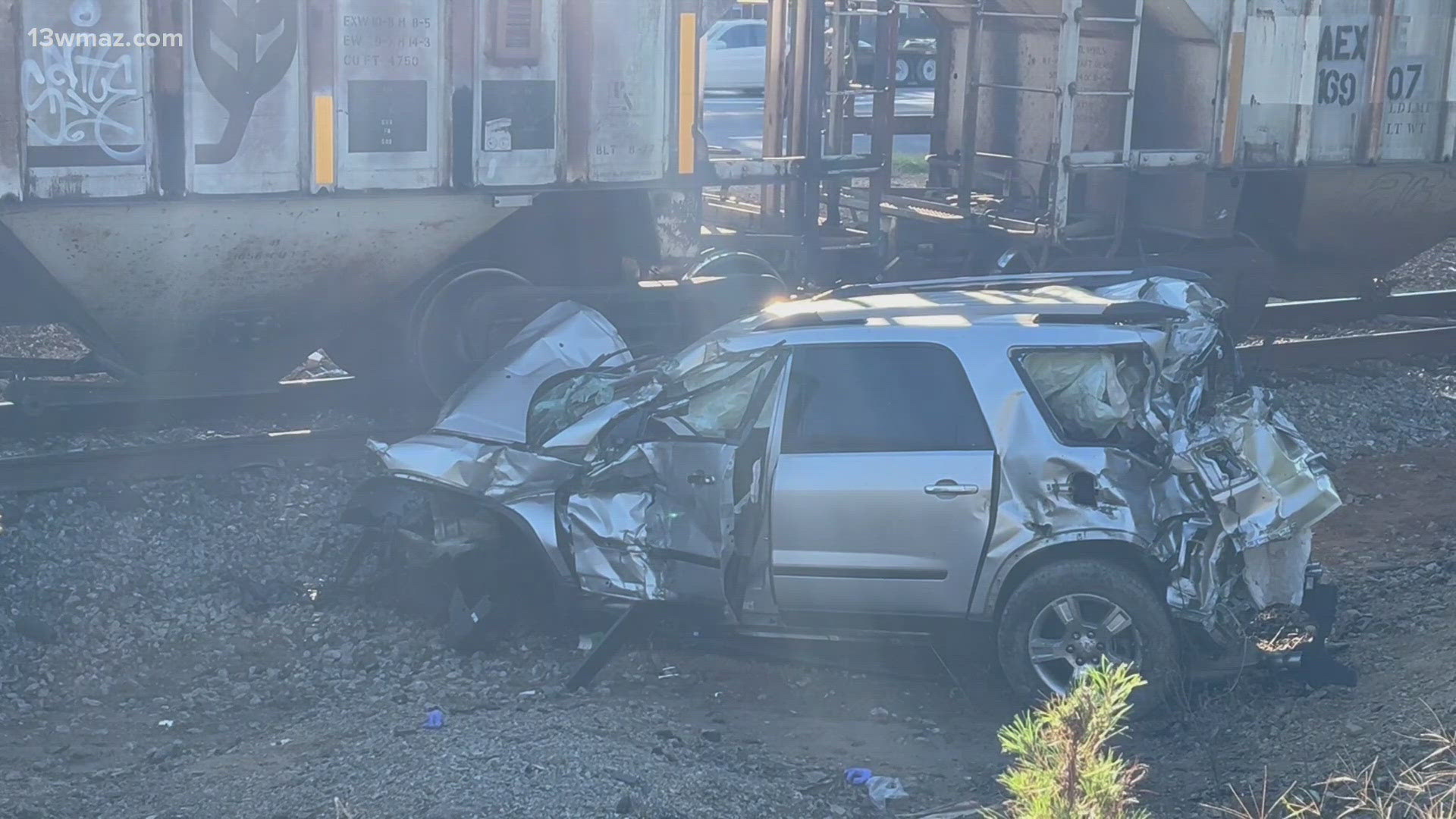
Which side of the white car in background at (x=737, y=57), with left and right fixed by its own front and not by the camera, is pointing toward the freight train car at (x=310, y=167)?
left

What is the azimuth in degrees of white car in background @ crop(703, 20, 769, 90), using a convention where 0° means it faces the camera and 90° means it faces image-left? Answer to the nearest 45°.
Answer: approximately 90°

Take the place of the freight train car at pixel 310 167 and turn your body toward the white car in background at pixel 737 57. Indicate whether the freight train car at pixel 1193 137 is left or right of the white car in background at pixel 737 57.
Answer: right

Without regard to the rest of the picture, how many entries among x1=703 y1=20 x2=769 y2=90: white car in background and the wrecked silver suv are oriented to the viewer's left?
2

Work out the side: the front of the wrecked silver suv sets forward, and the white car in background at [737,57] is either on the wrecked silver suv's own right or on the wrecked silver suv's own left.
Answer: on the wrecked silver suv's own right

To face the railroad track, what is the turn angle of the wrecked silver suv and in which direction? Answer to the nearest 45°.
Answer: approximately 45° to its right

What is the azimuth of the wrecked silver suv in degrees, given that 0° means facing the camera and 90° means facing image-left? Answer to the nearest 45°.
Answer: approximately 90°

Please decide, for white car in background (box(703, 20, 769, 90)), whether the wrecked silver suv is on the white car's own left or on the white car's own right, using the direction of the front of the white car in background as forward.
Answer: on the white car's own left
